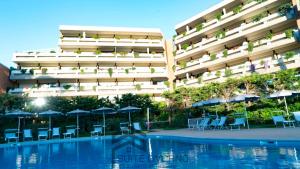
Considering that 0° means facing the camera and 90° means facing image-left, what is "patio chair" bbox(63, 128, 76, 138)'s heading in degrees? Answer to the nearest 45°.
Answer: approximately 45°

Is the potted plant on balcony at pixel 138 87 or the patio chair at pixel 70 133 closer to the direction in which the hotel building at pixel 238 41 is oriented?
the patio chair

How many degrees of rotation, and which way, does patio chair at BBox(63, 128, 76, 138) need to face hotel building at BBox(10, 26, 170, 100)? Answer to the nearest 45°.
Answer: approximately 135° to its right

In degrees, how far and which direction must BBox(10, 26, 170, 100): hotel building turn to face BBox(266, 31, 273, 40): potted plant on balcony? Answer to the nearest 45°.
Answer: approximately 45° to its left

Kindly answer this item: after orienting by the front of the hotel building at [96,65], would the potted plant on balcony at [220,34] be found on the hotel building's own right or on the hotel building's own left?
on the hotel building's own left

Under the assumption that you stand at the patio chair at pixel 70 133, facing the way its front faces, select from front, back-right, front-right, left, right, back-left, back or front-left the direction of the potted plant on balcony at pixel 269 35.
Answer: back-left

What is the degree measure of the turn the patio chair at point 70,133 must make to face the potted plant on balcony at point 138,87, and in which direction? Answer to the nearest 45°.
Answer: approximately 180°

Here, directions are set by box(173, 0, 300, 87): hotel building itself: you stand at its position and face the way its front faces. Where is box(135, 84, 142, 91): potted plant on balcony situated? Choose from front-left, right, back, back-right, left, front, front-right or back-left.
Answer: front-right

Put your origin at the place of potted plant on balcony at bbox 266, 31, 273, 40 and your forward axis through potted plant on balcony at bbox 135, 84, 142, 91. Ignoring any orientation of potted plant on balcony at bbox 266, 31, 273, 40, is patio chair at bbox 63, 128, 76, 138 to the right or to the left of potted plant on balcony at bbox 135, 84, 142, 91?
left

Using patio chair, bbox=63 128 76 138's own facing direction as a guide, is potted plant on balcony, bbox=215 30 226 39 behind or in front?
behind
